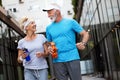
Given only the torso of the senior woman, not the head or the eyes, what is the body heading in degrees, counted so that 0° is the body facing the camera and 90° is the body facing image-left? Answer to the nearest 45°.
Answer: approximately 0°
